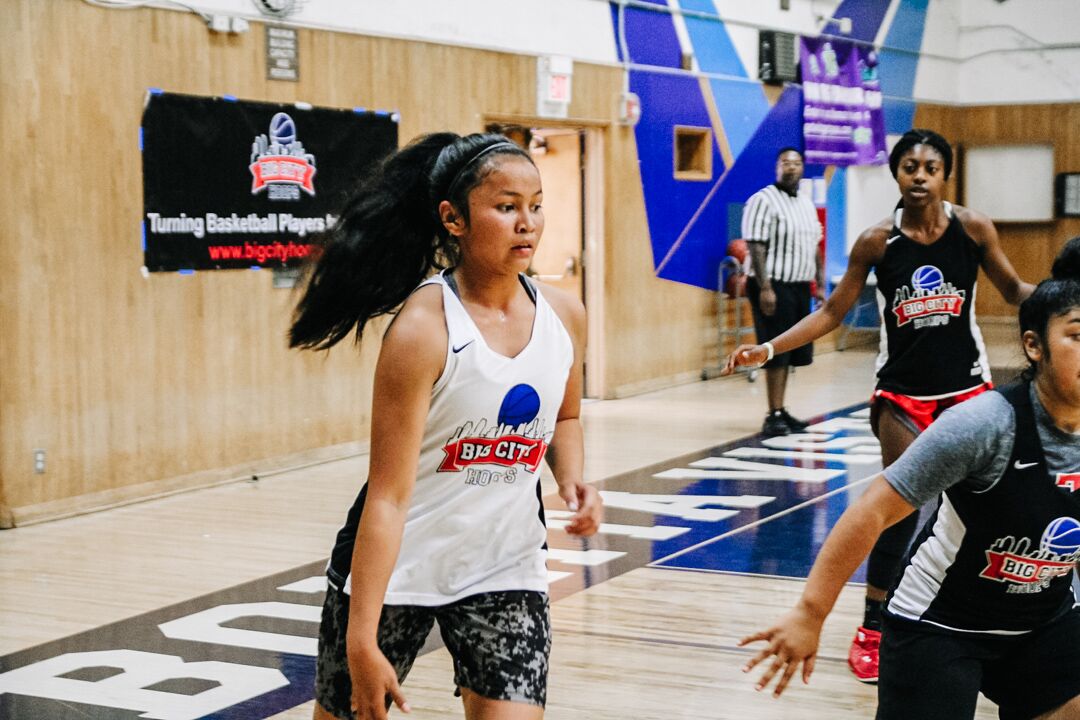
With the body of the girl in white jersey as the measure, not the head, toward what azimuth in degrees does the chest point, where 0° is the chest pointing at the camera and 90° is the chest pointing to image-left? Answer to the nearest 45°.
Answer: approximately 315°

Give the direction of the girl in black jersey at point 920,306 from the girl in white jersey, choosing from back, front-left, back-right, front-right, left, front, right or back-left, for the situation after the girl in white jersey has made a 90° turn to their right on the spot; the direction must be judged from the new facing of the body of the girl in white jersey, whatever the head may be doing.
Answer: back

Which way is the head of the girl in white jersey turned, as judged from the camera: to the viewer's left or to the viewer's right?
to the viewer's right

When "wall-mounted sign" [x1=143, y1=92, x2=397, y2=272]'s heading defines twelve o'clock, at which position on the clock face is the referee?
The referee is roughly at 10 o'clock from the wall-mounted sign.

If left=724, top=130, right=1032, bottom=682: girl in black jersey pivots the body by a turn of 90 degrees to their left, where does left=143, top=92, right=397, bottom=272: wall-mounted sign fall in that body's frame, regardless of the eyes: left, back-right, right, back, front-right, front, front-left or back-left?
back-left

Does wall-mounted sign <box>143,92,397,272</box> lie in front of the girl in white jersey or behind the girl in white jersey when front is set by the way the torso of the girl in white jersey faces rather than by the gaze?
behind

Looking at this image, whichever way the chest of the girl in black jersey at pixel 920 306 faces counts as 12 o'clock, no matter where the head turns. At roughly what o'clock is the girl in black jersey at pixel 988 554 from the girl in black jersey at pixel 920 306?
the girl in black jersey at pixel 988 554 is roughly at 12 o'clock from the girl in black jersey at pixel 920 306.

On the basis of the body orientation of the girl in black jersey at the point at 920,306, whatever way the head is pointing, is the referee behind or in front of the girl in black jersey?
behind

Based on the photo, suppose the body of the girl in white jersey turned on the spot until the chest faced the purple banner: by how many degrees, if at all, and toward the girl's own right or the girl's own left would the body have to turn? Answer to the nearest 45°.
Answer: approximately 135° to the girl's own left

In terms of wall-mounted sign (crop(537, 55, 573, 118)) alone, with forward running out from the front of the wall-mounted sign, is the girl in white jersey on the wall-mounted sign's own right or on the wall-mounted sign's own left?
on the wall-mounted sign's own right

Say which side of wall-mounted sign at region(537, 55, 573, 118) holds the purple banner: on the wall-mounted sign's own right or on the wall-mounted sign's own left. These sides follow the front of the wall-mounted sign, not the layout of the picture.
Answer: on the wall-mounted sign's own left
